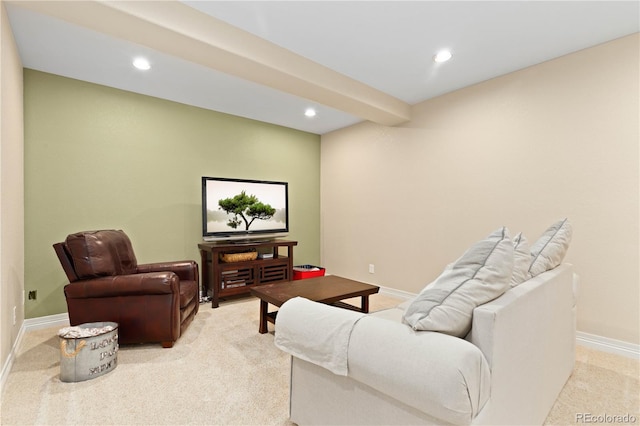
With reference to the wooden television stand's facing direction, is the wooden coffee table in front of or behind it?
in front

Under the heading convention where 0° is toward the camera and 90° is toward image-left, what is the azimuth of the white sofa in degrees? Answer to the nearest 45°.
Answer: approximately 135°

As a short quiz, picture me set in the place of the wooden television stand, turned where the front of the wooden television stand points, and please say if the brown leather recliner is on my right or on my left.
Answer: on my right

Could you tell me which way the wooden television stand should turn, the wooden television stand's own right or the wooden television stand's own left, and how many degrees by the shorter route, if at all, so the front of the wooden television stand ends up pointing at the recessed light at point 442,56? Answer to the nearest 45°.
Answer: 0° — it already faces it

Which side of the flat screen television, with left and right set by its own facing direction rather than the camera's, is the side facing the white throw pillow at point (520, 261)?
front

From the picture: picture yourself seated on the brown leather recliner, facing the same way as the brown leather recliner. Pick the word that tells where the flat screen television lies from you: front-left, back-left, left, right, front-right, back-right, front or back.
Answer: left

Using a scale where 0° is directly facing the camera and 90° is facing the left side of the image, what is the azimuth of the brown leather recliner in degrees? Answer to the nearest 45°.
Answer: approximately 315°

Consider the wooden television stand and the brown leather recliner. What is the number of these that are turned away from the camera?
0

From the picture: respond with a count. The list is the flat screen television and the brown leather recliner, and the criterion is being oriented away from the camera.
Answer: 0

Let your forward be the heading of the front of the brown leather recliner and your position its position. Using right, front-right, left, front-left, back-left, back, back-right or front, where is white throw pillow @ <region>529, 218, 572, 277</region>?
front

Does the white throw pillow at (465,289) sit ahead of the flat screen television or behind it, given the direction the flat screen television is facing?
ahead

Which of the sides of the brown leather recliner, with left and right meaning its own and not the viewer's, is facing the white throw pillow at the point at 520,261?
front

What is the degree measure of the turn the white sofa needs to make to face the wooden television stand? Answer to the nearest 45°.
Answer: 0° — it already faces it
